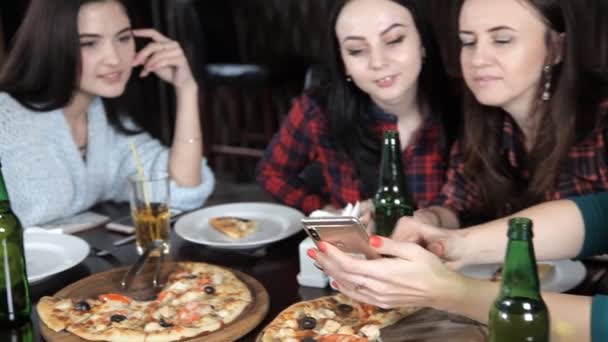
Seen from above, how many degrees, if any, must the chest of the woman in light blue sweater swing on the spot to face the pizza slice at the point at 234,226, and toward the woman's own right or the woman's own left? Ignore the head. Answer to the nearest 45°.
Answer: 0° — they already face it

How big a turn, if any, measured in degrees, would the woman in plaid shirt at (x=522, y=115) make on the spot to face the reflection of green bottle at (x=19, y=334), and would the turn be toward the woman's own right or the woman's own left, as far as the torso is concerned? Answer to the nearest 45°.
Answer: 0° — they already face it

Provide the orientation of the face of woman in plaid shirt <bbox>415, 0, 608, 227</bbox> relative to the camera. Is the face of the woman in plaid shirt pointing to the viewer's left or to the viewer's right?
to the viewer's left

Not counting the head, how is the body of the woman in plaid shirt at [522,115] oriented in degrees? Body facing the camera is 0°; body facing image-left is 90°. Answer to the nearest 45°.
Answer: approximately 45°

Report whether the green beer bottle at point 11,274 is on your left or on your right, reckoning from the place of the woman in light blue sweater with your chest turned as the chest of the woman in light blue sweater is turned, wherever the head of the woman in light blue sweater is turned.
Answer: on your right
